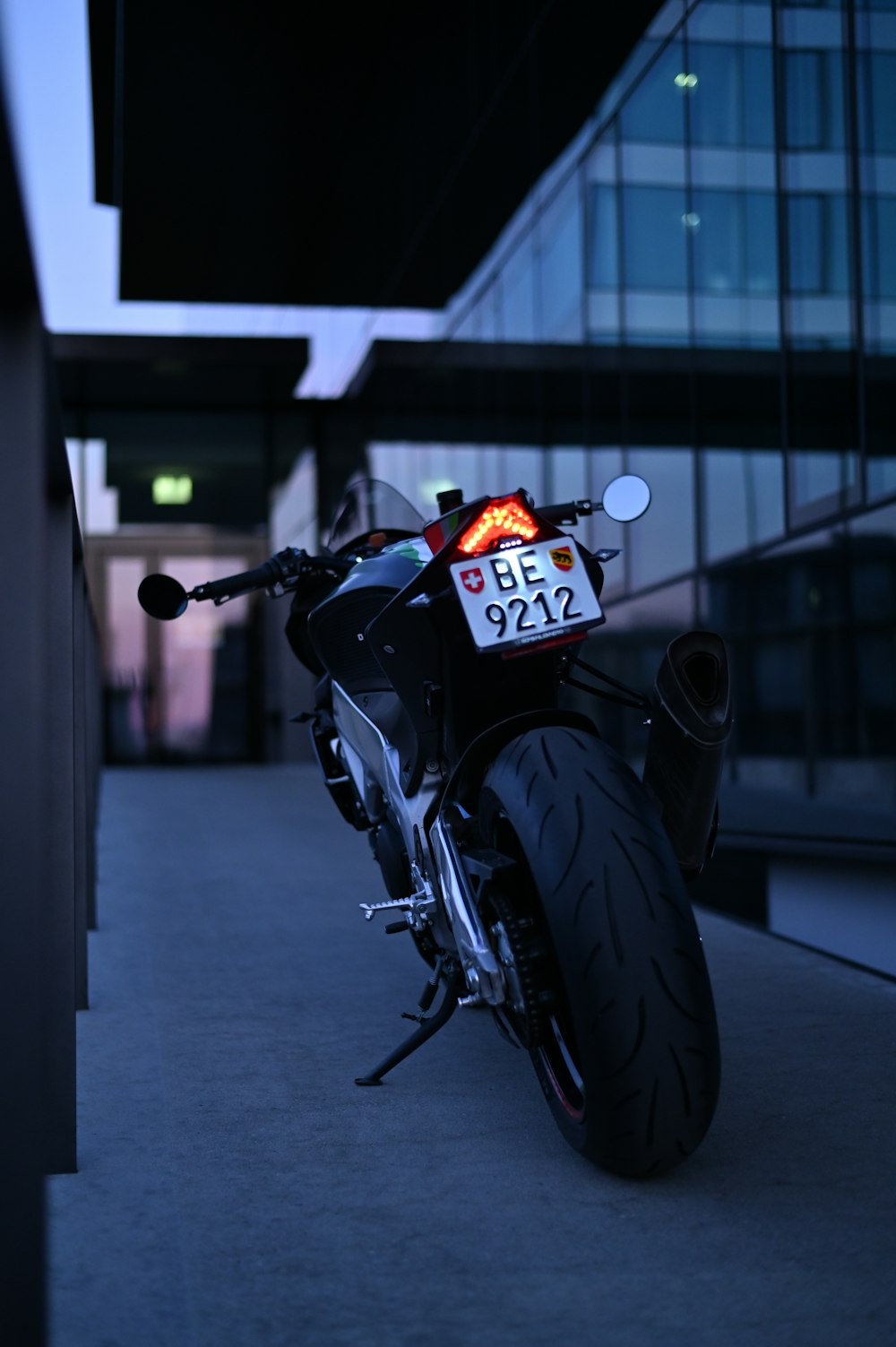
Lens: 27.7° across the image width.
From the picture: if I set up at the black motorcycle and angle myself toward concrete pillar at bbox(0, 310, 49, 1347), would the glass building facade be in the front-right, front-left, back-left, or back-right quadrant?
back-right

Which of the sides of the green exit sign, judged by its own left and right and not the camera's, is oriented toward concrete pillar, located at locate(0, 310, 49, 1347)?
front

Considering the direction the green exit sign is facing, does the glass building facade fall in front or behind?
in front

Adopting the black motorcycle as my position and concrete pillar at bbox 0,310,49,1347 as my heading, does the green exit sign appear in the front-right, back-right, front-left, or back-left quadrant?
back-right

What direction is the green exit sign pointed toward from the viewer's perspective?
toward the camera

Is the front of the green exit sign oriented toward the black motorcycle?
yes
